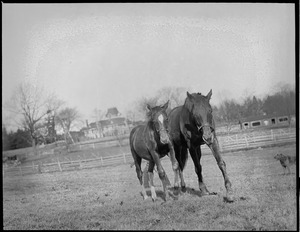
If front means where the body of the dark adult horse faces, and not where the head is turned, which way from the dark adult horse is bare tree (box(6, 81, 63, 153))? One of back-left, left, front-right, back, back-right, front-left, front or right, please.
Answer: back-right

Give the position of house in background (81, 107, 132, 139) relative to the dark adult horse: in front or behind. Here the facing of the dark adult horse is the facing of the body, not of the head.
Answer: behind

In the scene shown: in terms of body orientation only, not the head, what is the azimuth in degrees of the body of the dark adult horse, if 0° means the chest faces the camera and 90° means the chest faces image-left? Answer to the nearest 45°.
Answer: approximately 315°

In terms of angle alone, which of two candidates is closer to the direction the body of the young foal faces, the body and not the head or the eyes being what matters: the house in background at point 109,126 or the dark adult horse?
the dark adult horse

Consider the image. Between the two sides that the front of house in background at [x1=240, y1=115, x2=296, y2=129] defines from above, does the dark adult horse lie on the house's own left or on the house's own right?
on the house's own right

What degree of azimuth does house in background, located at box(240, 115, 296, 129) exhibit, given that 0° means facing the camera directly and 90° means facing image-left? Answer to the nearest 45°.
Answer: approximately 0°

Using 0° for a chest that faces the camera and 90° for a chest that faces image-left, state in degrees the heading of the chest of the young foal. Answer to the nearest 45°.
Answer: approximately 315°

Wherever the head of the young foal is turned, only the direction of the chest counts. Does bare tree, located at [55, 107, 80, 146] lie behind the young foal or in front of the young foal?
behind
